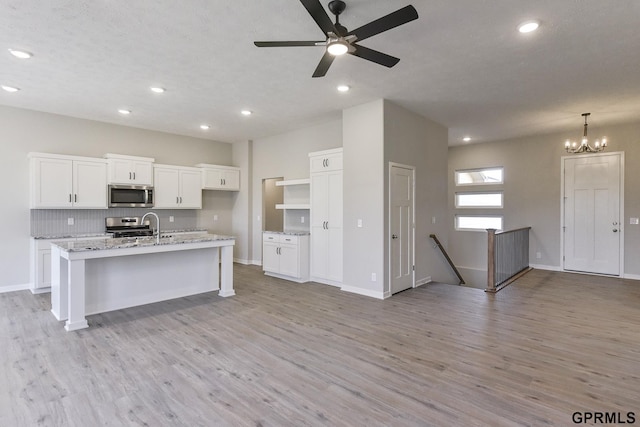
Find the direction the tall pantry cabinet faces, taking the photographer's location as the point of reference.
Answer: facing the viewer and to the left of the viewer

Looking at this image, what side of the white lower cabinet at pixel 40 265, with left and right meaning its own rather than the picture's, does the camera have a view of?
front

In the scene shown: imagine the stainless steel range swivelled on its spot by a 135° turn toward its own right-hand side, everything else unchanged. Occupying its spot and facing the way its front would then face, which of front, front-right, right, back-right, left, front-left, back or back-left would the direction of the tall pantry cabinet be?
back

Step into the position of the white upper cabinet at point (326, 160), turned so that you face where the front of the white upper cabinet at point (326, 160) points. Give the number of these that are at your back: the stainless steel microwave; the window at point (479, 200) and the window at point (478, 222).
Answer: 2

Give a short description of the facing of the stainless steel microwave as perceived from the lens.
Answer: facing the viewer

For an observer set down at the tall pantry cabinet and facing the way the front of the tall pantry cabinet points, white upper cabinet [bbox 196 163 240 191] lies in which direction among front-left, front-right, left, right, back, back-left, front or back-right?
right

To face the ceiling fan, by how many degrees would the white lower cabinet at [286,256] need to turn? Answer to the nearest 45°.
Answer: approximately 45° to its left

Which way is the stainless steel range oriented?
toward the camera

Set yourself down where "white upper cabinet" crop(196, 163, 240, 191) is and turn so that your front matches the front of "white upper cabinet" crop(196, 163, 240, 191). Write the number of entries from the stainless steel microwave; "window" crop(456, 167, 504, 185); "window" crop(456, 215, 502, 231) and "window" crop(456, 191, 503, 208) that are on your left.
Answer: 3

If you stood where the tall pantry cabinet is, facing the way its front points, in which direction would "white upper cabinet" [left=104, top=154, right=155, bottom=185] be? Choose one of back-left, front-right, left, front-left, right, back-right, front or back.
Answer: front-right

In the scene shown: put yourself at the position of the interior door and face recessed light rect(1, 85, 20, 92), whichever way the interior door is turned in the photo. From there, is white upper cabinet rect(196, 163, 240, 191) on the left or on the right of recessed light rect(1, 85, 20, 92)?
right

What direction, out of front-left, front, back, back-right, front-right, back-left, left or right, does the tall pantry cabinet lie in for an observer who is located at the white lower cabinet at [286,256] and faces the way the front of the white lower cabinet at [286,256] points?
left

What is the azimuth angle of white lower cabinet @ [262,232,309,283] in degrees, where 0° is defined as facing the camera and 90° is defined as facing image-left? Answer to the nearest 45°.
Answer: approximately 45°
